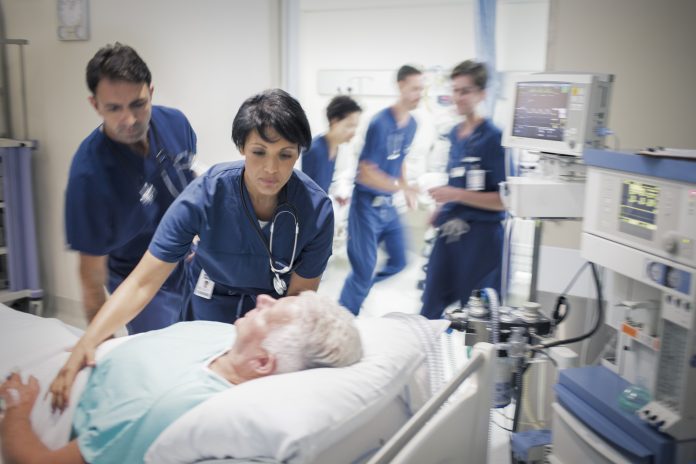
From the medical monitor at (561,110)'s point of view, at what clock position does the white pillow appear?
The white pillow is roughly at 11 o'clock from the medical monitor.

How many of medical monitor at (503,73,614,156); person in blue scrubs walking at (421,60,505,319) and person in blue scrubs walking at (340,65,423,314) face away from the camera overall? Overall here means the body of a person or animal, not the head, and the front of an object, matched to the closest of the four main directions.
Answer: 0

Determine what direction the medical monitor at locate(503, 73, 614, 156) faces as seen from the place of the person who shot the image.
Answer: facing the viewer and to the left of the viewer

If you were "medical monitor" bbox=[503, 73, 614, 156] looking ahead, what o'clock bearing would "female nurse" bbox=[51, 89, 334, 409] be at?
The female nurse is roughly at 12 o'clock from the medical monitor.

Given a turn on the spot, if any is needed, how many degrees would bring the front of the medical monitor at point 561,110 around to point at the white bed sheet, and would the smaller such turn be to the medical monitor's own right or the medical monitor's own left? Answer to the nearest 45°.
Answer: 0° — it already faces it

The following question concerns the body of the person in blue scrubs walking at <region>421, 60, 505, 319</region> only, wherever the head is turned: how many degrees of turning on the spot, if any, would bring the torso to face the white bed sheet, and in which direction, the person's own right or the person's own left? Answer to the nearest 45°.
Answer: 0° — they already face it

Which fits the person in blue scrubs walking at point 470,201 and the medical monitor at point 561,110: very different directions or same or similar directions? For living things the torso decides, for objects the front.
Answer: same or similar directions

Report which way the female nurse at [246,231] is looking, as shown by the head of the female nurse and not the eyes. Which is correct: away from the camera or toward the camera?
toward the camera

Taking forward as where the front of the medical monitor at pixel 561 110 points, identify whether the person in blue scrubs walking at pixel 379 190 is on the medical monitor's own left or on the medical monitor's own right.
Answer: on the medical monitor's own right

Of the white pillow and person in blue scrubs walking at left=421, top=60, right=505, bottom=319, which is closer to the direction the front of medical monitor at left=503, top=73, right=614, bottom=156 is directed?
the white pillow

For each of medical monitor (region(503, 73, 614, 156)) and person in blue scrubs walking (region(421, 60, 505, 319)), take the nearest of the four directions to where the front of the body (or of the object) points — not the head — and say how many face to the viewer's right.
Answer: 0

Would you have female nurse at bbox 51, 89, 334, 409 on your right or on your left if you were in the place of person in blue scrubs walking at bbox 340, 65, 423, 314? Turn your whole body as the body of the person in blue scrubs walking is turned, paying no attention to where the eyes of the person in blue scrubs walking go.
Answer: on your right

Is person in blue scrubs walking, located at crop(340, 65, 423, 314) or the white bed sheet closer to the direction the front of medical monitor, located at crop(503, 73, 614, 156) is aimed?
the white bed sheet
